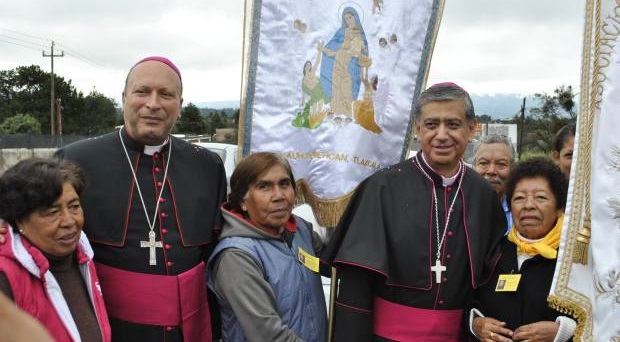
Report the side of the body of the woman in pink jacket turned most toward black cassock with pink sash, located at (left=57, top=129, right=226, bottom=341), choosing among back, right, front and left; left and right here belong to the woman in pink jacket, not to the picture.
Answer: left

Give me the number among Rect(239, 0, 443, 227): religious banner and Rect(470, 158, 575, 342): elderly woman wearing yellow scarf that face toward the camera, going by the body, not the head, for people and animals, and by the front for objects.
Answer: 2

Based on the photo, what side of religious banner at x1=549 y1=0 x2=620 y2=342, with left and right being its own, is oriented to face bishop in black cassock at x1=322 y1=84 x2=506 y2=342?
right

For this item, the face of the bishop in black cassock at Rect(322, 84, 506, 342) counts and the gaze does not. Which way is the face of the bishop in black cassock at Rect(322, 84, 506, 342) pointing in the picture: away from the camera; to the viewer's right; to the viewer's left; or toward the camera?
toward the camera

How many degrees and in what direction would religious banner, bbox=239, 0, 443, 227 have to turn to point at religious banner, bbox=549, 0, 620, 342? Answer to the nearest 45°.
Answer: approximately 45° to its left

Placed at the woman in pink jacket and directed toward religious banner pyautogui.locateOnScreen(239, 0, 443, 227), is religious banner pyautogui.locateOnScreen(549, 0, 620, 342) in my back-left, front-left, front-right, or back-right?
front-right

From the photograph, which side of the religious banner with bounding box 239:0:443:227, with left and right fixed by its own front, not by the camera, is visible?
front

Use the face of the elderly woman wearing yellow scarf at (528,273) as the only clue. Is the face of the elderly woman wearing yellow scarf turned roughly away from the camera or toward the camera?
toward the camera

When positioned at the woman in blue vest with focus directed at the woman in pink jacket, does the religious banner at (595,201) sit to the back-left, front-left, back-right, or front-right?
back-left

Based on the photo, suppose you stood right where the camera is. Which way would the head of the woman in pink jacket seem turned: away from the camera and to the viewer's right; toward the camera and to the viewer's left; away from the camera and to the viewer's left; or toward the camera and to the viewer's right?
toward the camera and to the viewer's right

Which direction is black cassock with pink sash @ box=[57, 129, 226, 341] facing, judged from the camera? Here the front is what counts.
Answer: toward the camera

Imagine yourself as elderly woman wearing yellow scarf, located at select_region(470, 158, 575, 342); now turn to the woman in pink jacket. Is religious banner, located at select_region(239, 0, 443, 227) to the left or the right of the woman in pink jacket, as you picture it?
right

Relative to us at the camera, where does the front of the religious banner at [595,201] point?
facing the viewer
